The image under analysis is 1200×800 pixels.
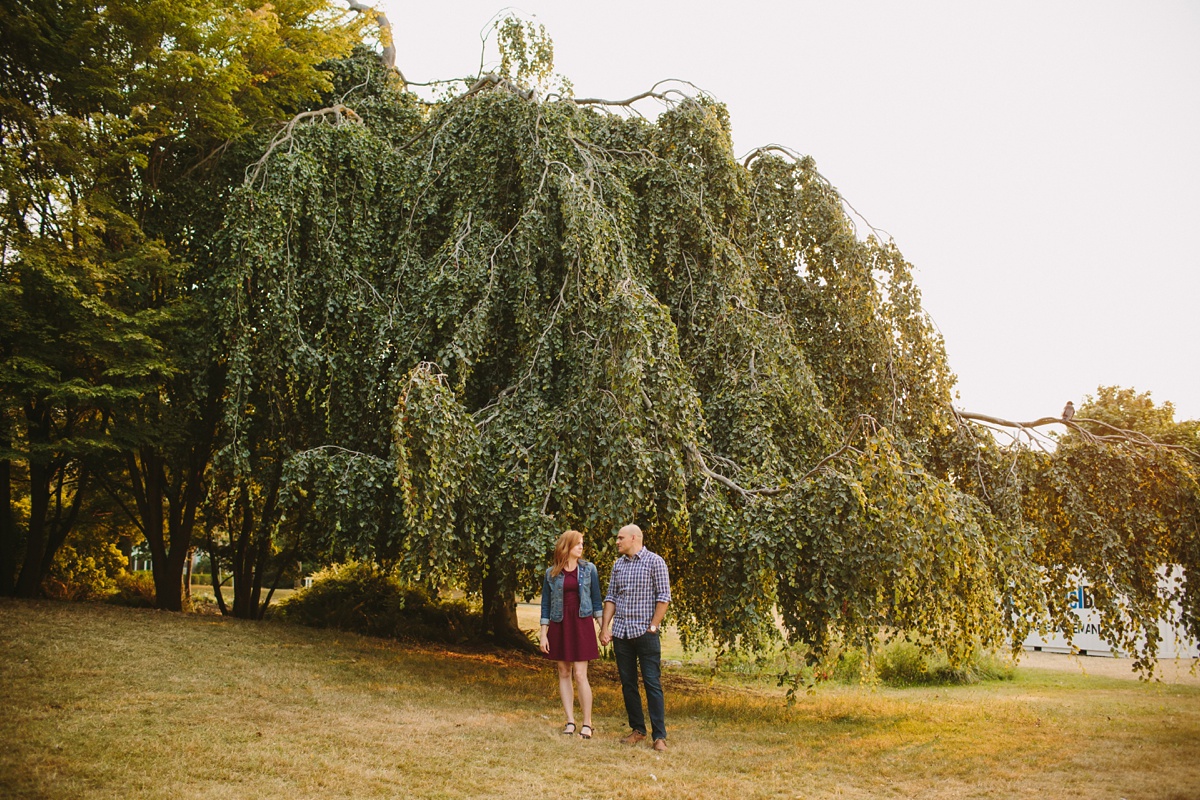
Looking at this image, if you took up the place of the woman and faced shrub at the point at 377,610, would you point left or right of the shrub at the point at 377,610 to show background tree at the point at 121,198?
left

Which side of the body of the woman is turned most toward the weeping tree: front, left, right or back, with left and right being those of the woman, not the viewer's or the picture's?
back

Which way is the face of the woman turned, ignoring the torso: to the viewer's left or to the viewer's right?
to the viewer's right

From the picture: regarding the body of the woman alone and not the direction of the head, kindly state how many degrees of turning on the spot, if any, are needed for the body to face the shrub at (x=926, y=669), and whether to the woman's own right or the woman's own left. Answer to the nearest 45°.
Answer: approximately 135° to the woman's own left

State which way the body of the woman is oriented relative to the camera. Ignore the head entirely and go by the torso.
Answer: toward the camera

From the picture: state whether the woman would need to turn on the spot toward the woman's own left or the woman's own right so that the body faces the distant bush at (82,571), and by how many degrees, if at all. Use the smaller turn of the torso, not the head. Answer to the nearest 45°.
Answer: approximately 135° to the woman's own right

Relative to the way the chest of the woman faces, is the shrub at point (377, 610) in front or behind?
behind
